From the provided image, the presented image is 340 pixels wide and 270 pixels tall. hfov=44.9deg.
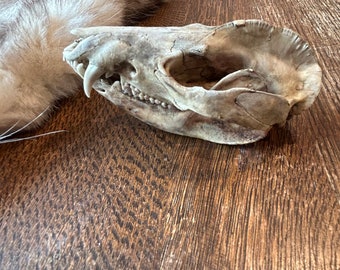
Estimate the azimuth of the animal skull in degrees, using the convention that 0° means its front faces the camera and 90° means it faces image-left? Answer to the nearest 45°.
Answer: approximately 90°
